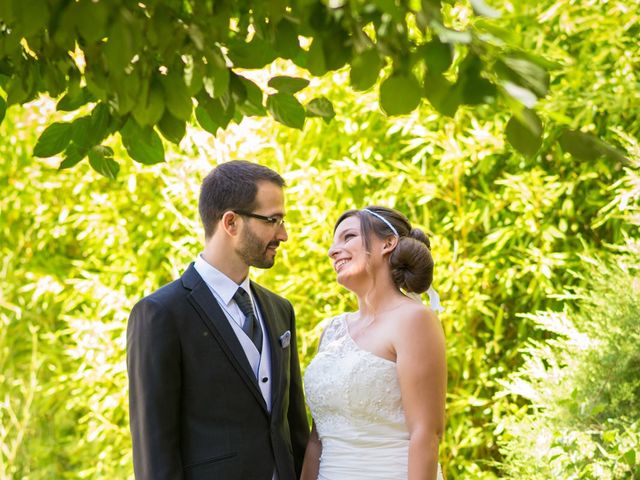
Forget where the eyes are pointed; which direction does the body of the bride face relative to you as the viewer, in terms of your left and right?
facing the viewer and to the left of the viewer

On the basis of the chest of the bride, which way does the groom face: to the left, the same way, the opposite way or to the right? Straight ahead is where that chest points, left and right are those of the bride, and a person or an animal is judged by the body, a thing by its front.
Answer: to the left

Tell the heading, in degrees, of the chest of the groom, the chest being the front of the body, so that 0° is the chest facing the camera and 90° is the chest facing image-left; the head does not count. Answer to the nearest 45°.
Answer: approximately 315°

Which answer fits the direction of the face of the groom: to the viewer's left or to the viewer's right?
to the viewer's right

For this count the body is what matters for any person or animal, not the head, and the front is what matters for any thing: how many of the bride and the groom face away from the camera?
0

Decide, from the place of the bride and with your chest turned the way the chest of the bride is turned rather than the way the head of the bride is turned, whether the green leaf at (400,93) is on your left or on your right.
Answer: on your left

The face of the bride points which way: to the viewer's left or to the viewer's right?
to the viewer's left

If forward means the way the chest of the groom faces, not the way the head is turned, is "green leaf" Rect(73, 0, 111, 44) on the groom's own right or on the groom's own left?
on the groom's own right
